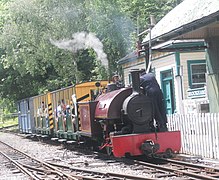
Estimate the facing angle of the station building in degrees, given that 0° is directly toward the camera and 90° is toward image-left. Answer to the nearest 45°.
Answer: approximately 45°

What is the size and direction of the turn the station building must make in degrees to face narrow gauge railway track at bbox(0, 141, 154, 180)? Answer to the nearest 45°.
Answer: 0° — it already faces it

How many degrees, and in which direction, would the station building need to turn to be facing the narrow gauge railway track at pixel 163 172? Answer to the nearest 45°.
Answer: approximately 45° to its left

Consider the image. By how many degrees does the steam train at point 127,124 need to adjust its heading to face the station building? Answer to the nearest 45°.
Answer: approximately 90° to its left

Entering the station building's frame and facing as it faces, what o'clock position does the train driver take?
The train driver is roughly at 11 o'clock from the station building.

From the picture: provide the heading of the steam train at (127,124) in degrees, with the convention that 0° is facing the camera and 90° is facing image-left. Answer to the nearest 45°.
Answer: approximately 315°
